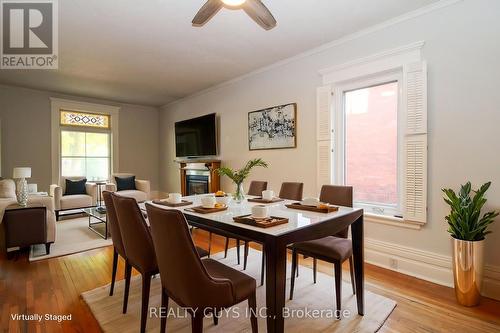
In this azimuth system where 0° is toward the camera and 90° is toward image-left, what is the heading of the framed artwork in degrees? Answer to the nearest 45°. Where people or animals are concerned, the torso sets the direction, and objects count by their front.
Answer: approximately 45°

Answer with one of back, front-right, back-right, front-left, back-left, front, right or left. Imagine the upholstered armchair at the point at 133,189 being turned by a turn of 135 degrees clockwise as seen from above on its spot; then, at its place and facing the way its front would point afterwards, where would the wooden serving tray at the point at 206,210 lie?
back

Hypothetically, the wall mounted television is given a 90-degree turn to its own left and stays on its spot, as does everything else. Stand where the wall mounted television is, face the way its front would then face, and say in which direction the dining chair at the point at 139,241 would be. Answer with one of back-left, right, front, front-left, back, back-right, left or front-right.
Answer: front-right

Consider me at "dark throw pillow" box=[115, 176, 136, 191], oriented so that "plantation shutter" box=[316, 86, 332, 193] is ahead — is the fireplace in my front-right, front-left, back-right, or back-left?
front-left

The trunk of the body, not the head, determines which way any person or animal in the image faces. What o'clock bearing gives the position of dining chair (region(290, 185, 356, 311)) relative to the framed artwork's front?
The dining chair is roughly at 10 o'clock from the framed artwork.

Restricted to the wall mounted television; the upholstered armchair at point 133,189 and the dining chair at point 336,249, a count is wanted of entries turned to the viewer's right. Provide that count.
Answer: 0

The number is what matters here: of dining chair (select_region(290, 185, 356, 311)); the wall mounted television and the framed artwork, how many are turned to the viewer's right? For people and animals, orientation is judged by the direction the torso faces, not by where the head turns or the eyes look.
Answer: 0

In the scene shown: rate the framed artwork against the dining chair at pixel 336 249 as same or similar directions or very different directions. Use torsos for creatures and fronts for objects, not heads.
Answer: same or similar directions

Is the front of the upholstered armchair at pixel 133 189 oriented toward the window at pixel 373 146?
no

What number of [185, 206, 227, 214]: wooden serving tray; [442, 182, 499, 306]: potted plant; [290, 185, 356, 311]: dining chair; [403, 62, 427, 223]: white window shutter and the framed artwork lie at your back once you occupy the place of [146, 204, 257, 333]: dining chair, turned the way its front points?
0

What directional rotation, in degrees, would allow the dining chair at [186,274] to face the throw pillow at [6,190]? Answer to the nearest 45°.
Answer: approximately 90° to its left

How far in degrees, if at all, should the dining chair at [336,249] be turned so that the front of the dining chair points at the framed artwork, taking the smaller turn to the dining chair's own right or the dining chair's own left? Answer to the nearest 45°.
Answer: approximately 90° to the dining chair's own right

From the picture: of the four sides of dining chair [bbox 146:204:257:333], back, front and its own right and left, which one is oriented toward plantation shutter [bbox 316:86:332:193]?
front

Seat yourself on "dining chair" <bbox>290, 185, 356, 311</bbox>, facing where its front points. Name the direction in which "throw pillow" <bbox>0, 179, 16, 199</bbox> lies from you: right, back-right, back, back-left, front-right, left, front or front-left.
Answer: front-right

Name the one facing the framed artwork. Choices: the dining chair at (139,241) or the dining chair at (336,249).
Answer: the dining chair at (139,241)

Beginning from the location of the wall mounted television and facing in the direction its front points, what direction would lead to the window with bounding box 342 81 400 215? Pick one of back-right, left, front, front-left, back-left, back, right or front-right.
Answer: left

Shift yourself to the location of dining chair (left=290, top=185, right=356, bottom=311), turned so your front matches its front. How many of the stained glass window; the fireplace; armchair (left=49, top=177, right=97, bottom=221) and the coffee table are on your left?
0

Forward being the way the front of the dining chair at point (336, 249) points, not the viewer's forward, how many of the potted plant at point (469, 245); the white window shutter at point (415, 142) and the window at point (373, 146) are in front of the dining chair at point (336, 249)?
0
